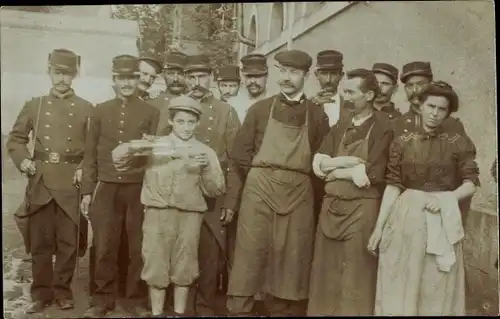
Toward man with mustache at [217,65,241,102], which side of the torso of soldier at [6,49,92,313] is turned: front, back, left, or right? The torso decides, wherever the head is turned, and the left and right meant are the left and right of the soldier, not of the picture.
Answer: left

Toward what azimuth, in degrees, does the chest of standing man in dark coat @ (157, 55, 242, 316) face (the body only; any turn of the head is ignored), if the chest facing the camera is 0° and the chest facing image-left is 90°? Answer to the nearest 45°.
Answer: approximately 0°

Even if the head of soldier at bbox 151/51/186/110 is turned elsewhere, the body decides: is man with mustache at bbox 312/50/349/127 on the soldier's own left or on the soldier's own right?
on the soldier's own left

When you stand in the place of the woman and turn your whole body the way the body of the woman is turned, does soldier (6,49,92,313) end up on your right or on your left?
on your right

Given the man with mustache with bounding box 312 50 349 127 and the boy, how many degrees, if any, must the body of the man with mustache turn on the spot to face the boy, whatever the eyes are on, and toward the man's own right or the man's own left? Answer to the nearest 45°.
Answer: approximately 90° to the man's own right

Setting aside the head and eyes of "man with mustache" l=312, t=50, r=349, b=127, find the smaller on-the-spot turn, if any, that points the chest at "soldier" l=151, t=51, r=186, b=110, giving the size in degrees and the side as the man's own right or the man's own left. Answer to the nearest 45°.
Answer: approximately 90° to the man's own right

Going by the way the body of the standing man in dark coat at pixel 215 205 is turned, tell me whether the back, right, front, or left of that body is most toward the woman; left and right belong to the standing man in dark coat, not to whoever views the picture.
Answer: left
